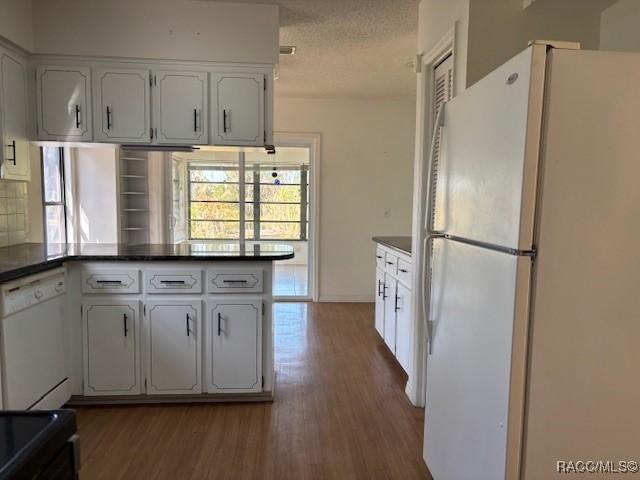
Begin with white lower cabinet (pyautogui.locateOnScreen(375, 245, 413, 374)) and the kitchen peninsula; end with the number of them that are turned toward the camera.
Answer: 1

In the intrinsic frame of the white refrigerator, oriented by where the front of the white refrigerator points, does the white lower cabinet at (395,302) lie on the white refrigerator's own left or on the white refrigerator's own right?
on the white refrigerator's own right

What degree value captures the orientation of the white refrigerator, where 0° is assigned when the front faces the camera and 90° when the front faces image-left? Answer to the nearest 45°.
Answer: approximately 45°

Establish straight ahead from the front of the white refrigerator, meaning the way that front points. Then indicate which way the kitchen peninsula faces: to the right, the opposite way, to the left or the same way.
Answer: to the left

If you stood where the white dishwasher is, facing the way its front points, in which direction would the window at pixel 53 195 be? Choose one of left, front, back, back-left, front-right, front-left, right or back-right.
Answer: back-left

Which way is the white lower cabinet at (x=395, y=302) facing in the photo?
to the viewer's left

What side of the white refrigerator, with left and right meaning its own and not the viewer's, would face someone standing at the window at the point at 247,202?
right

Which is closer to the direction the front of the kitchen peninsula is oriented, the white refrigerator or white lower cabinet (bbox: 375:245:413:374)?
the white refrigerator

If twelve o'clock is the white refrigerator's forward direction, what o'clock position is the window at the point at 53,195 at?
The window is roughly at 2 o'clock from the white refrigerator.

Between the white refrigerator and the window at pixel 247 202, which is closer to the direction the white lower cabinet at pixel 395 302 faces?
the window
